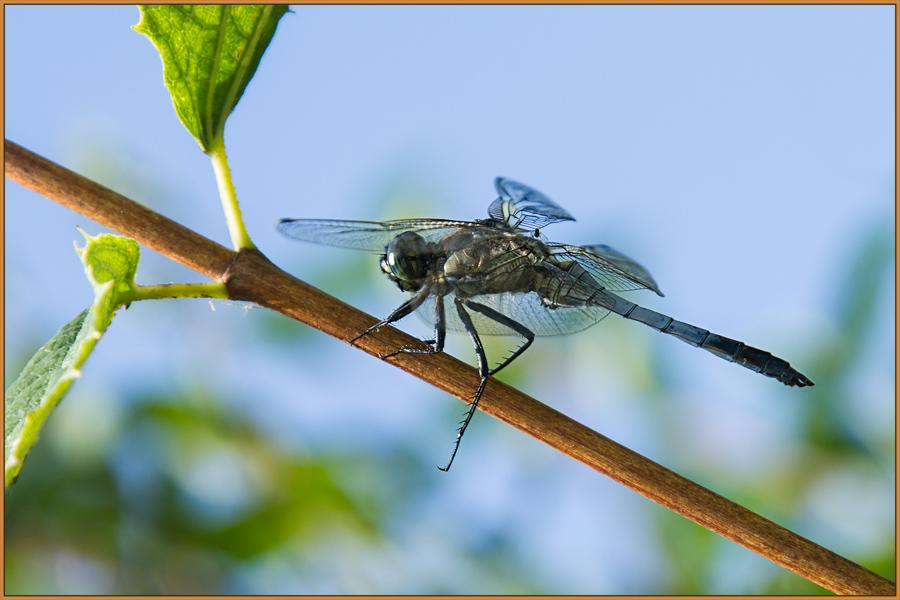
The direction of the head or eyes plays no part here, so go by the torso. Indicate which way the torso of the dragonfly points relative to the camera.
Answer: to the viewer's left
